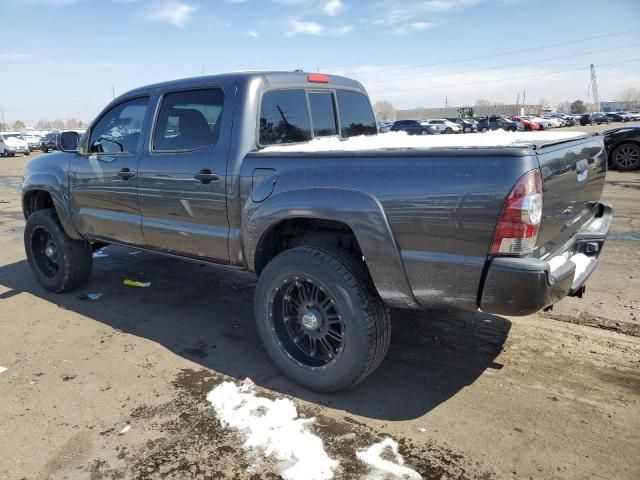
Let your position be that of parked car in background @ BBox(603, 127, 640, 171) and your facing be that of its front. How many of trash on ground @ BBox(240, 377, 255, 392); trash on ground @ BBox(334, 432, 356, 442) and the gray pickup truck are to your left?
3

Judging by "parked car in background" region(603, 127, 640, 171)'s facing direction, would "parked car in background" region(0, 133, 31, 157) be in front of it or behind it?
in front

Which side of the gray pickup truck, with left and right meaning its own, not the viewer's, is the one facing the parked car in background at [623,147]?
right

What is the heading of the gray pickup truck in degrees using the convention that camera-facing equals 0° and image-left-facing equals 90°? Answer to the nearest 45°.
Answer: approximately 135°

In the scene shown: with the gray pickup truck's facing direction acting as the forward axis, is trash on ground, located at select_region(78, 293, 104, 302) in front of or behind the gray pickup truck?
in front

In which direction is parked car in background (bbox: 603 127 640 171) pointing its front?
to the viewer's left

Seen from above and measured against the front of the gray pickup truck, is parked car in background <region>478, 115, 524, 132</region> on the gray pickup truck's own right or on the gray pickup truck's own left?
on the gray pickup truck's own right
